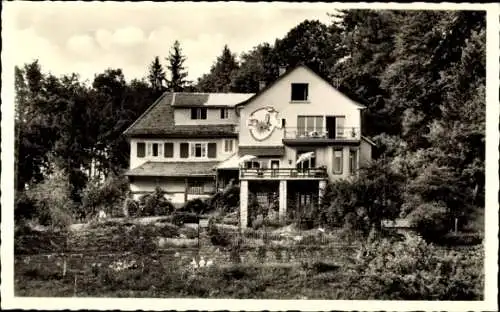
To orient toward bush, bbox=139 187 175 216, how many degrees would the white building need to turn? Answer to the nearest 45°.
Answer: approximately 90° to its right

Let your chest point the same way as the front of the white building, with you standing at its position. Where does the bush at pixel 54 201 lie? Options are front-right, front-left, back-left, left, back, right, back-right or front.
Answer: right

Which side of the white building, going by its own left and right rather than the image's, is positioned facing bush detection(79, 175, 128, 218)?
right

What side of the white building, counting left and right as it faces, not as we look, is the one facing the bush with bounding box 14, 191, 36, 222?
right

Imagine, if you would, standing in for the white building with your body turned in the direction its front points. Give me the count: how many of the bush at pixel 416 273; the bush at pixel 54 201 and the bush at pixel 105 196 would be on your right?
2

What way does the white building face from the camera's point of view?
toward the camera
